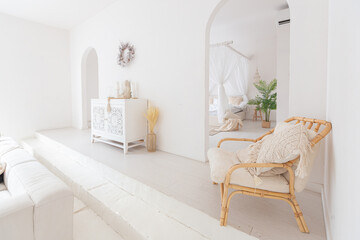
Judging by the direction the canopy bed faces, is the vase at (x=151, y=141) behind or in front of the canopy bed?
in front

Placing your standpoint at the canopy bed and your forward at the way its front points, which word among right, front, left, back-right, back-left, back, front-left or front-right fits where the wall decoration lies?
front

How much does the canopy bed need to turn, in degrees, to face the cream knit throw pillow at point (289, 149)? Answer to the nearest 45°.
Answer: approximately 45° to its left

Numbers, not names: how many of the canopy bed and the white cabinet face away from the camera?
0

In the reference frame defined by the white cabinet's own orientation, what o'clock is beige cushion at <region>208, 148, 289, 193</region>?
The beige cushion is roughly at 10 o'clock from the white cabinet.

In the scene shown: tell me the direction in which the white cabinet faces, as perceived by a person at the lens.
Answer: facing the viewer and to the left of the viewer

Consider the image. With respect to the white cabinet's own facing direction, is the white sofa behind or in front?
in front

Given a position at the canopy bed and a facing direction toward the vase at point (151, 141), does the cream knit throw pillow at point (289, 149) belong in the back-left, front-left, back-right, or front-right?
front-left
